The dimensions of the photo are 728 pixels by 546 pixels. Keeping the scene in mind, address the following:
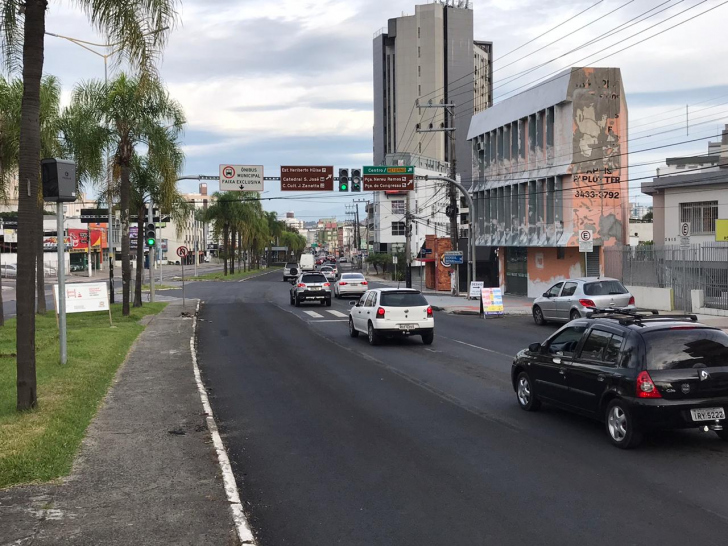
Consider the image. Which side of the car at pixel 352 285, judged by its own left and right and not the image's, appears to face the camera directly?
back

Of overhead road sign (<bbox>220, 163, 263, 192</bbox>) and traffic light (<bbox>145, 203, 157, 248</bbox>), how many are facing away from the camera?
0

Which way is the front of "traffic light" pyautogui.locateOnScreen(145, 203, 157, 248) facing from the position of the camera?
facing the viewer

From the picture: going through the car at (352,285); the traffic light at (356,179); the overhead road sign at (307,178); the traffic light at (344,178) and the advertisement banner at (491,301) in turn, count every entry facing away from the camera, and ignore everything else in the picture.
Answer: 1

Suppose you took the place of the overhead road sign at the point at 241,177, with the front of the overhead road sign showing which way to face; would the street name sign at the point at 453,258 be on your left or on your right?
on your left

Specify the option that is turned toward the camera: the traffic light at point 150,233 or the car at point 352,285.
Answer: the traffic light

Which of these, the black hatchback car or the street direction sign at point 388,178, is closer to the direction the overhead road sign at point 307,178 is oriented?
the black hatchback car

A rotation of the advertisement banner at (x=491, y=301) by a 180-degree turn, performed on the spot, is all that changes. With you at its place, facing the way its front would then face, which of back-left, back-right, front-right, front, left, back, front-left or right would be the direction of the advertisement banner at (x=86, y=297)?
back-left

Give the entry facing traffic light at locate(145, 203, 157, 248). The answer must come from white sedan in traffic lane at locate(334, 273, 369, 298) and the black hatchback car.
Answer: the black hatchback car

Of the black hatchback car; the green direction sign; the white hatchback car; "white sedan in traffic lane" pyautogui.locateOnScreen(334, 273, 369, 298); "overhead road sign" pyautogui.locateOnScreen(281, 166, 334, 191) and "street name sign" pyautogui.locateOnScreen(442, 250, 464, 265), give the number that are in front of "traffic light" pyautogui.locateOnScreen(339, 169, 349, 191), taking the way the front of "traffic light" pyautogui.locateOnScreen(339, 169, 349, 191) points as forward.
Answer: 2

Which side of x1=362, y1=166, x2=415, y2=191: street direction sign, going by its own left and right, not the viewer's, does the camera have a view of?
front

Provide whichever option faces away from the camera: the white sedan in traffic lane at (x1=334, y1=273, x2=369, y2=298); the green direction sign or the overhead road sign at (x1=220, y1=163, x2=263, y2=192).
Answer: the white sedan in traffic lane

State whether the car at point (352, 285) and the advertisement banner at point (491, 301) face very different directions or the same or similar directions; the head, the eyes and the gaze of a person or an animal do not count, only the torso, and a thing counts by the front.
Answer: very different directions

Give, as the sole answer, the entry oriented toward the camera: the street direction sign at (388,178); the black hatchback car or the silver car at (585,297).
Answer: the street direction sign

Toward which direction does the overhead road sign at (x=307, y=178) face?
toward the camera
